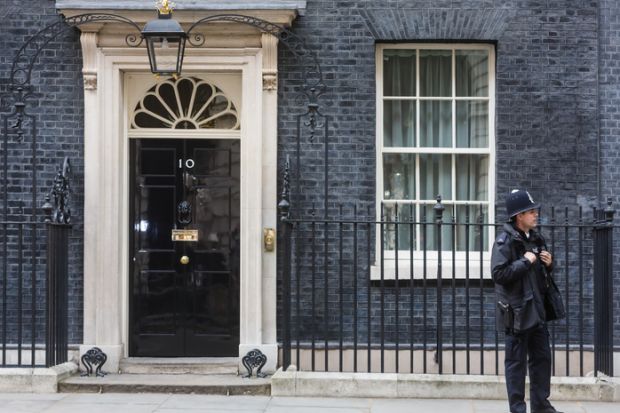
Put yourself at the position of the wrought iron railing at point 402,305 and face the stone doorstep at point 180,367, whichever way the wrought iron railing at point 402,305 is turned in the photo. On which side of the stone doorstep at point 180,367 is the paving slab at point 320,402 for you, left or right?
left

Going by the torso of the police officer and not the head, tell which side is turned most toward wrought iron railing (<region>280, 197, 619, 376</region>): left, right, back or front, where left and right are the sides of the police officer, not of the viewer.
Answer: back

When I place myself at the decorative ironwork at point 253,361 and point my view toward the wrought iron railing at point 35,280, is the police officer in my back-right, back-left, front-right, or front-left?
back-left
